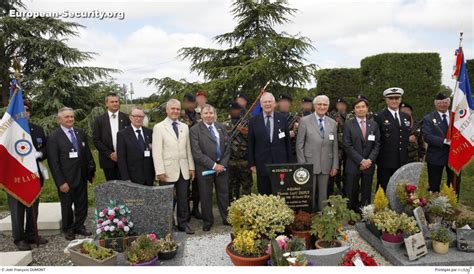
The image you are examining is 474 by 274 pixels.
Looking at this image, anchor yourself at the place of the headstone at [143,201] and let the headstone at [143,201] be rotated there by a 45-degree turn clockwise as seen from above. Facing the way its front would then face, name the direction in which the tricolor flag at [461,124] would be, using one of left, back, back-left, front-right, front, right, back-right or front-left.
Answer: back-left

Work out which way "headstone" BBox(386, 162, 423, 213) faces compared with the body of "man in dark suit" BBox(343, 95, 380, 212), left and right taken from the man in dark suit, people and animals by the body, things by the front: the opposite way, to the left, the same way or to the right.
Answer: the same way

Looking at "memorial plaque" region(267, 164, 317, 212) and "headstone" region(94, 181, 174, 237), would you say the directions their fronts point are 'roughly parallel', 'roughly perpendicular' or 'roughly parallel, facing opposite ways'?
roughly parallel

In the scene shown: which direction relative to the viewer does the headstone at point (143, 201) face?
toward the camera

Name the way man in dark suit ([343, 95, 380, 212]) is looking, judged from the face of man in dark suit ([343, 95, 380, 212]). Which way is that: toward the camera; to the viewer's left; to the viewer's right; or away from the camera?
toward the camera

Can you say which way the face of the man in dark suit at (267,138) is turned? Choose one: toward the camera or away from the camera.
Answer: toward the camera

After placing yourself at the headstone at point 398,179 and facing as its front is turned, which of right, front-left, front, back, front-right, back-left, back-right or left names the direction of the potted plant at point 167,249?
front-right

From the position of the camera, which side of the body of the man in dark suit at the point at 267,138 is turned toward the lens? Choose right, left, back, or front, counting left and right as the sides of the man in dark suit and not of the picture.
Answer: front

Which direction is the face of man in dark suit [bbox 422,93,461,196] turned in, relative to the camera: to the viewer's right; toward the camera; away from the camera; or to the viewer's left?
toward the camera

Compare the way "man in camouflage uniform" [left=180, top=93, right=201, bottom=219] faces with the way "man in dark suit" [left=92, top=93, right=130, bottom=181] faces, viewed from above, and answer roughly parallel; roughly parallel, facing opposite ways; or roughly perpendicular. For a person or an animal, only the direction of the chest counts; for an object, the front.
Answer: roughly parallel

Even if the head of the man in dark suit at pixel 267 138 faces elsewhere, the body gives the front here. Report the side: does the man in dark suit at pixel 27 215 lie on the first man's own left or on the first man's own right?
on the first man's own right

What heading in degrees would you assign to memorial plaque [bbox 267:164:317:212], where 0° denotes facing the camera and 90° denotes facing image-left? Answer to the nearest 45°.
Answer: approximately 0°

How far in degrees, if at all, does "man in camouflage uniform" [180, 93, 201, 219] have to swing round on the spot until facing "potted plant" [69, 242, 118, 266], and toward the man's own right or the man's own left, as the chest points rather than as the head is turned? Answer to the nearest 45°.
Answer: approximately 45° to the man's own right

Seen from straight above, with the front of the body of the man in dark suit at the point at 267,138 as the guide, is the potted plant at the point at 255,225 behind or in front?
in front

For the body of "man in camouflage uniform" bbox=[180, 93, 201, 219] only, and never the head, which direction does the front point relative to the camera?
toward the camera
